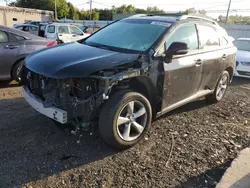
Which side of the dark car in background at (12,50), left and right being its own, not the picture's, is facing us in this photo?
left

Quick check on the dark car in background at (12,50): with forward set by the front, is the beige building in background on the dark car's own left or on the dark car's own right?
on the dark car's own right

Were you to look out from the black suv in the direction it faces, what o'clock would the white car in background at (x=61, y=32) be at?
The white car in background is roughly at 4 o'clock from the black suv.

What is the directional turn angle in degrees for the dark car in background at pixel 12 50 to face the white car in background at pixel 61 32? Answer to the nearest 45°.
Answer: approximately 90° to its right

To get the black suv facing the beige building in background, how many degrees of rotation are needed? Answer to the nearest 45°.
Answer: approximately 90° to its right

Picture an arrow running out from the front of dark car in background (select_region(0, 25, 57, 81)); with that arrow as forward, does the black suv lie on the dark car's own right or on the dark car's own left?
on the dark car's own left

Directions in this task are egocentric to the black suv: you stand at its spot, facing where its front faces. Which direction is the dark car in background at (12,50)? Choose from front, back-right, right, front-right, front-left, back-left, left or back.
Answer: right

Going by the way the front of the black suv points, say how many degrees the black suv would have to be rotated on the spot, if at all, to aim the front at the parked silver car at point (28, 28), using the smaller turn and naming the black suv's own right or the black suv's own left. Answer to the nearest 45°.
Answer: approximately 90° to the black suv's own right

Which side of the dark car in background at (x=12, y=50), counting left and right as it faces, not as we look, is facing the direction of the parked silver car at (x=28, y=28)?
right

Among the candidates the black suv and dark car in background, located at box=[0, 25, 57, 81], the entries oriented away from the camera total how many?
0
